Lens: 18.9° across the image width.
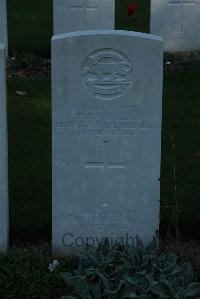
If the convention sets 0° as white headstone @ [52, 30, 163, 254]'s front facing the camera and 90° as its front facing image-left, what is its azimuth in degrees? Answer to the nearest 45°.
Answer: approximately 0°

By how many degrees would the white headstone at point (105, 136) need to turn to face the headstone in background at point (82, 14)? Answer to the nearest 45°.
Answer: approximately 180°

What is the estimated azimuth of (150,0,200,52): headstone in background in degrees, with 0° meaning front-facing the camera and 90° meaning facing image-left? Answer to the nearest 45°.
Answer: approximately 0°

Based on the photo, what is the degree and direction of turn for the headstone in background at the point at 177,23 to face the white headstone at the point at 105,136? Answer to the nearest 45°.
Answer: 0° — it already faces it

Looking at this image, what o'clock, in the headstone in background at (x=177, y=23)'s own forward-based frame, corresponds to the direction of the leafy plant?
The leafy plant is roughly at 12 o'clock from the headstone in background.

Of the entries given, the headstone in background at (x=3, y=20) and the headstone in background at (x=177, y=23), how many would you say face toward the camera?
2

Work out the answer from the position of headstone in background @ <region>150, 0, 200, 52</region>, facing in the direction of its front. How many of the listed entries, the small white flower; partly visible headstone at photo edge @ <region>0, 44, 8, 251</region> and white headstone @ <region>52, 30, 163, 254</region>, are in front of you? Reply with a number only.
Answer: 3
